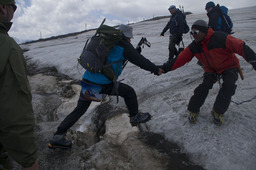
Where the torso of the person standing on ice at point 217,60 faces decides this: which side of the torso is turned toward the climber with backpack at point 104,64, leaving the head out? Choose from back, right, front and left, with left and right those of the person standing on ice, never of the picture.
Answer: front

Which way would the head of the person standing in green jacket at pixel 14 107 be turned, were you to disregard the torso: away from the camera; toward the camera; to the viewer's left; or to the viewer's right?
to the viewer's right

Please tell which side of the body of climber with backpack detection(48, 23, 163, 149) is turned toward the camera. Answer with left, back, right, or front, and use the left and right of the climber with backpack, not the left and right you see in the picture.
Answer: right

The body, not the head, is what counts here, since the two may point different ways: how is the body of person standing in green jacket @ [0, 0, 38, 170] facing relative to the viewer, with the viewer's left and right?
facing away from the viewer and to the right of the viewer

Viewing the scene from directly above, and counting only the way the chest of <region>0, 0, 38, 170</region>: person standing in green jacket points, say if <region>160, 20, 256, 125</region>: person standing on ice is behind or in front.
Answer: in front

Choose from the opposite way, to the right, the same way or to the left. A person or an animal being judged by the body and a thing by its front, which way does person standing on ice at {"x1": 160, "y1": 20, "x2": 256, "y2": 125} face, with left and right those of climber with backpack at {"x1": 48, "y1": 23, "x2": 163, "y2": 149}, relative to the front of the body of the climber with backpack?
the opposite way

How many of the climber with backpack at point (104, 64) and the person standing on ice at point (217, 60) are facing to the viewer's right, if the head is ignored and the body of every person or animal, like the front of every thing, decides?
1

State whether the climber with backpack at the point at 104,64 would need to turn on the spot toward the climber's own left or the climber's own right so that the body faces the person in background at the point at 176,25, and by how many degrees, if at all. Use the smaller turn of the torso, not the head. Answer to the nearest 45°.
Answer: approximately 45° to the climber's own left

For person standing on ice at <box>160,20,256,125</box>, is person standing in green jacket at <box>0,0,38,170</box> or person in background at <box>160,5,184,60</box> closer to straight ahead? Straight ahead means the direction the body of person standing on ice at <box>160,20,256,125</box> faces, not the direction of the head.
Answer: the person standing in green jacket

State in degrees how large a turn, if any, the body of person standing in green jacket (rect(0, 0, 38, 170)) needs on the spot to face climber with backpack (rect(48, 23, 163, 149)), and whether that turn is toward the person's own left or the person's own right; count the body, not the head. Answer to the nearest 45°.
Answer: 0° — they already face them

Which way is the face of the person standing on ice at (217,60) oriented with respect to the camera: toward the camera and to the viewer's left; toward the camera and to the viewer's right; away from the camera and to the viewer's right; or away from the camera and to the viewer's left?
toward the camera and to the viewer's left

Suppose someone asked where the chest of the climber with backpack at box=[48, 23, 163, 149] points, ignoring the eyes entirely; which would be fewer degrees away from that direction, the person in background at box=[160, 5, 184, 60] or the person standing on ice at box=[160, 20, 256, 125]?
the person standing on ice

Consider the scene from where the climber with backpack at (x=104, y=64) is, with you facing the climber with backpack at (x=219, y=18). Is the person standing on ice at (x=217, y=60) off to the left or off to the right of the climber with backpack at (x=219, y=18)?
right
